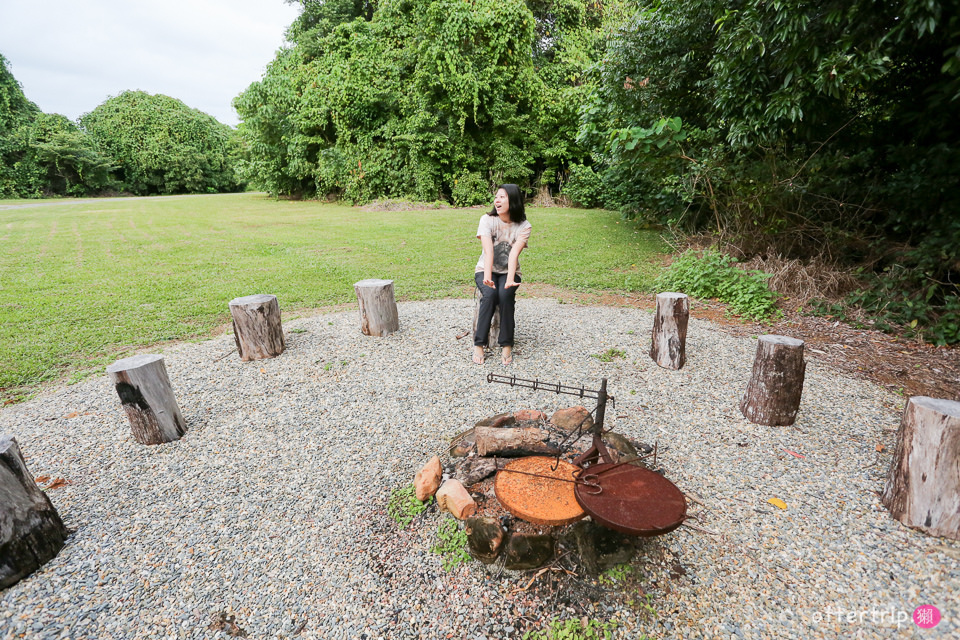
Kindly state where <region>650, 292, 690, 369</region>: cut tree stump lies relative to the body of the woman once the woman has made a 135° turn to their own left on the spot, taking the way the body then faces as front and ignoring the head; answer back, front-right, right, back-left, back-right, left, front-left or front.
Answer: front-right

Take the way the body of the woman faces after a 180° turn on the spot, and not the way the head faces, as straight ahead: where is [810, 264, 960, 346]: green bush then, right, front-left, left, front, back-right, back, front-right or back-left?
right

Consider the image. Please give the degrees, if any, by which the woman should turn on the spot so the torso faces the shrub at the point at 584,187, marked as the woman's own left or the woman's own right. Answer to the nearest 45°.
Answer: approximately 180°

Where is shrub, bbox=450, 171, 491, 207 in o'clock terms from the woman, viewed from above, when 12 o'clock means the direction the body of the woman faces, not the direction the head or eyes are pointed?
The shrub is roughly at 6 o'clock from the woman.

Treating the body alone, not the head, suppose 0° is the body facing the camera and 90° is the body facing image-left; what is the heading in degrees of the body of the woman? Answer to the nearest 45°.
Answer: approximately 0°

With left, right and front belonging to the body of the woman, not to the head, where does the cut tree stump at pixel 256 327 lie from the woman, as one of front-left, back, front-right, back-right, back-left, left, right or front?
right

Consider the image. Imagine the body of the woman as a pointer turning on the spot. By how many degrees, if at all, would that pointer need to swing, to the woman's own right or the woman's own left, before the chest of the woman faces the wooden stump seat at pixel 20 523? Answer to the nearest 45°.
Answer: approximately 45° to the woman's own right

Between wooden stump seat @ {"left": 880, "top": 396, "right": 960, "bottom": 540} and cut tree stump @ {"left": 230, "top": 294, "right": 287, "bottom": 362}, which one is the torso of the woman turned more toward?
the wooden stump seat

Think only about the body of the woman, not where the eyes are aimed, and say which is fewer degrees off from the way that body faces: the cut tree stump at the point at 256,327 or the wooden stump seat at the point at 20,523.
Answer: the wooden stump seat

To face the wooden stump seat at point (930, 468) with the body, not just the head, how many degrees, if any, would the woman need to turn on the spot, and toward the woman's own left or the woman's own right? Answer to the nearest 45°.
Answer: approximately 45° to the woman's own left

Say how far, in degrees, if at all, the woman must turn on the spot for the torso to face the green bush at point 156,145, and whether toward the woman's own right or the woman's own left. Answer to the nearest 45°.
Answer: approximately 135° to the woman's own right

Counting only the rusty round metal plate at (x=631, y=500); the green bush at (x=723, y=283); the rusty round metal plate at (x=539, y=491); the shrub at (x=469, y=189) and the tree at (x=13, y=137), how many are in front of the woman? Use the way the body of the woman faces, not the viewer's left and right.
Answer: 2

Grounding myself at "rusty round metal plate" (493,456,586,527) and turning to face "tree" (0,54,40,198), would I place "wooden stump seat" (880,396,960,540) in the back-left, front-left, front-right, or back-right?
back-right
